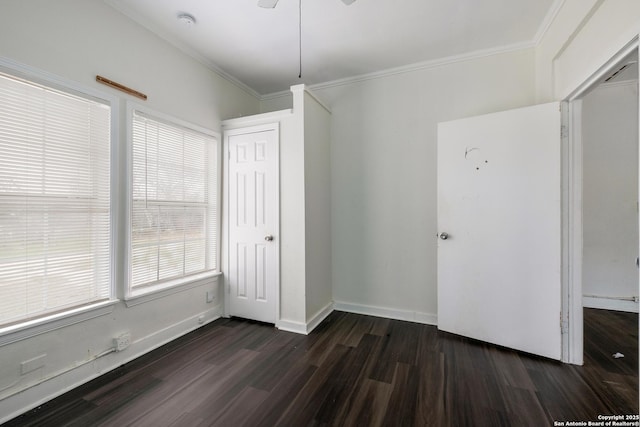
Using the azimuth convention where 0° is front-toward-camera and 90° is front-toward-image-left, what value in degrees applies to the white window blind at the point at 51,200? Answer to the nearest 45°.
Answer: approximately 315°

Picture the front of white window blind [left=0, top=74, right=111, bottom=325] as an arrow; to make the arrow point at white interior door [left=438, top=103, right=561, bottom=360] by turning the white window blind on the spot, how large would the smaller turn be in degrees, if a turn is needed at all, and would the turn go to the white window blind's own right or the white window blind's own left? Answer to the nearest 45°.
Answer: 0° — it already faces it

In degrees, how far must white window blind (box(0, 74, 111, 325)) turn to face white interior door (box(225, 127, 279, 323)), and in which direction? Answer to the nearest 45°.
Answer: approximately 45° to its left
